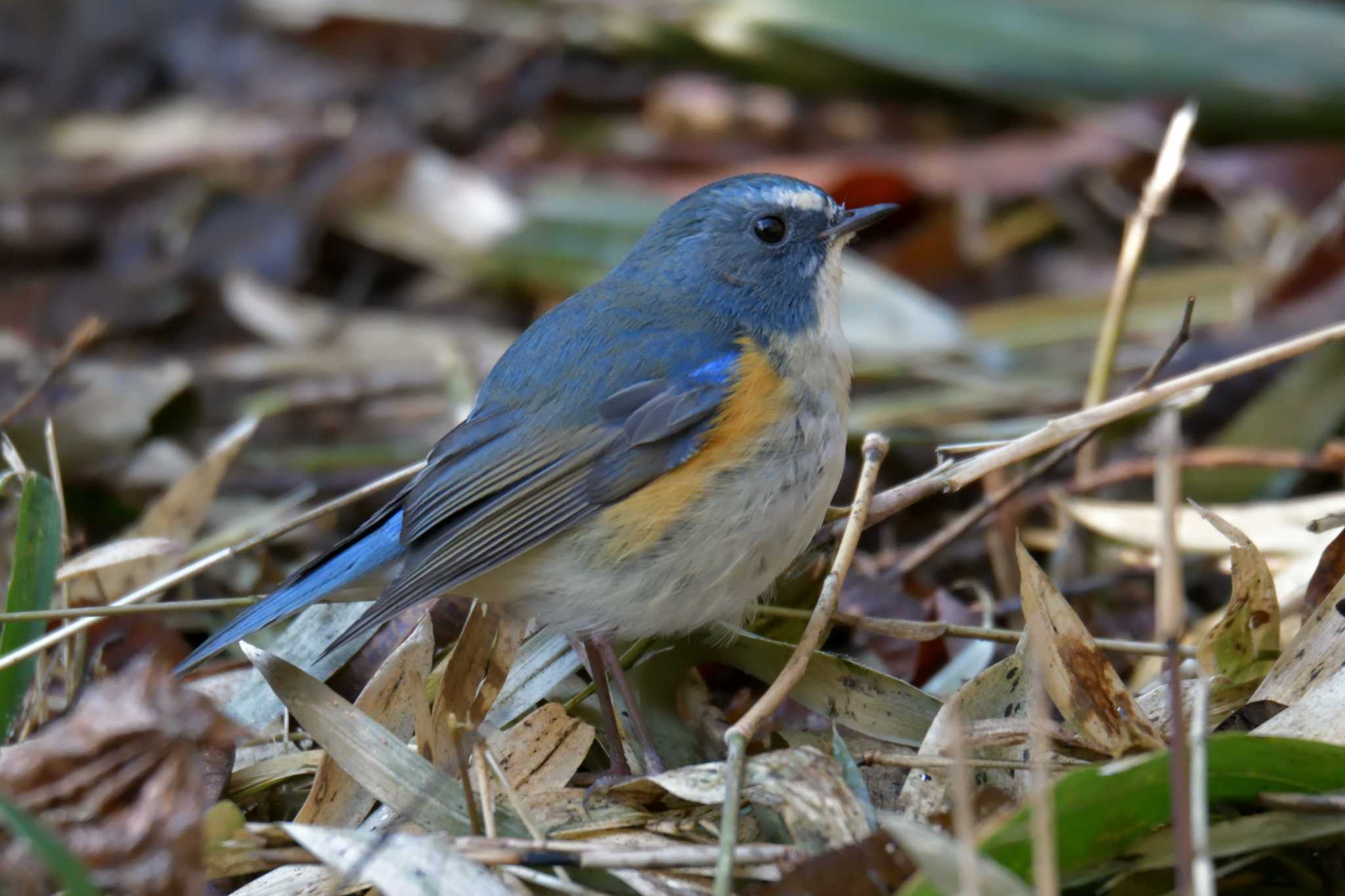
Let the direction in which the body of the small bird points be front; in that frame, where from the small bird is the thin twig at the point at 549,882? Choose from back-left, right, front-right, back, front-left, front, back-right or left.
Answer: right

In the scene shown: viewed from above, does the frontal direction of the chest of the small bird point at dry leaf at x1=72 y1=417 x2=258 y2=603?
no

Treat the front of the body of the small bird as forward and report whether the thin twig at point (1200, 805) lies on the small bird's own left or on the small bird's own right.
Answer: on the small bird's own right

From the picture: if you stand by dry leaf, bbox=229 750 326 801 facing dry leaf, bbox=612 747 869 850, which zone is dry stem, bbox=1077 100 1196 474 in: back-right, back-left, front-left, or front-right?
front-left

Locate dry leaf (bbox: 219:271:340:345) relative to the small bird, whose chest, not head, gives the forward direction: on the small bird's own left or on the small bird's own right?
on the small bird's own left

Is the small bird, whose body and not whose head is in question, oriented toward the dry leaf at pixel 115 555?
no

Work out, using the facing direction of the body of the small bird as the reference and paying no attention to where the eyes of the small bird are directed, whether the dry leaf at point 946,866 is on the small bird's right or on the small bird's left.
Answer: on the small bird's right

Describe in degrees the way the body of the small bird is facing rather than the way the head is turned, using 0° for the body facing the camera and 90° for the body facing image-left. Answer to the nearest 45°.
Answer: approximately 270°

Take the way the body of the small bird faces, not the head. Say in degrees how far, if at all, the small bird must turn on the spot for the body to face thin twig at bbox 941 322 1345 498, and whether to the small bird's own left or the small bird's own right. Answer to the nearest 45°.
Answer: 0° — it already faces it

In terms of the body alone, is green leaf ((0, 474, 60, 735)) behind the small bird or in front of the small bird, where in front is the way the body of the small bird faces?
behind

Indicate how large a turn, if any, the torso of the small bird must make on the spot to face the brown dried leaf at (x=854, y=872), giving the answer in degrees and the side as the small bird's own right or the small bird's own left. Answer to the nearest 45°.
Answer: approximately 90° to the small bird's own right
